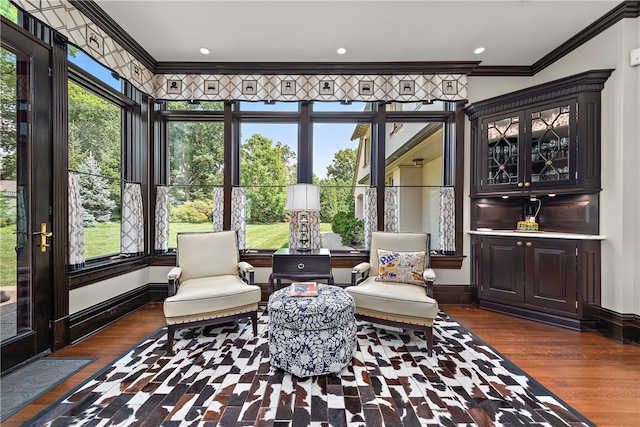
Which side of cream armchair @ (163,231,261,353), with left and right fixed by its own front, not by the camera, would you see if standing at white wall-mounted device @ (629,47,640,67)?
left

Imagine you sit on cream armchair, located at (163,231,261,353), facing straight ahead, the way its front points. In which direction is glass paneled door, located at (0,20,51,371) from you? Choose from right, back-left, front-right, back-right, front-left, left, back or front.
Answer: right

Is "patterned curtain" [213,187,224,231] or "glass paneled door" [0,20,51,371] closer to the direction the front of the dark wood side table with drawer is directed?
the glass paneled door

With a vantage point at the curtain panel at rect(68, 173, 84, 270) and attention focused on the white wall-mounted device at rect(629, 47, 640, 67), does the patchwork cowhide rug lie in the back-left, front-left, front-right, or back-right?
front-right

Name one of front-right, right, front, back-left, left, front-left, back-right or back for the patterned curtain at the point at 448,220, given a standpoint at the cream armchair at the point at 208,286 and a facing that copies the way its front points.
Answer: left

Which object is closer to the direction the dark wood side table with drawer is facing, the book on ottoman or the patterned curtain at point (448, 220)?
the book on ottoman

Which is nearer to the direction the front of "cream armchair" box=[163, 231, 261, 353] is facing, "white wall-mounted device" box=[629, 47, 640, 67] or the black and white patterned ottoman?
the black and white patterned ottoman

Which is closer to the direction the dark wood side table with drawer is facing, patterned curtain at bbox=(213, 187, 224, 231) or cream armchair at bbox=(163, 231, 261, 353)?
the cream armchair

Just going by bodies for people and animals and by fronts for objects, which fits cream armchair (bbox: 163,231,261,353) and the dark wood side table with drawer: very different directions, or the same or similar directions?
same or similar directions

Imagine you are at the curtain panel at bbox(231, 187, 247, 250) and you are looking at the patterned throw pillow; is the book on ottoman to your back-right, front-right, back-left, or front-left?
front-right

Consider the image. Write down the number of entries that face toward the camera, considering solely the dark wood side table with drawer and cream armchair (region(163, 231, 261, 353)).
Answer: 2

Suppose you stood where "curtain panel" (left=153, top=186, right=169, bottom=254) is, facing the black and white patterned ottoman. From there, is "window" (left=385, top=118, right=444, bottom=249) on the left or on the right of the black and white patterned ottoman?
left

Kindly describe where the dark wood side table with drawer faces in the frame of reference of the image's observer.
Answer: facing the viewer

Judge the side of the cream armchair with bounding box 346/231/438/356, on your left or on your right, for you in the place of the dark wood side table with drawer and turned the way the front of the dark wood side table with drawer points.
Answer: on your left
